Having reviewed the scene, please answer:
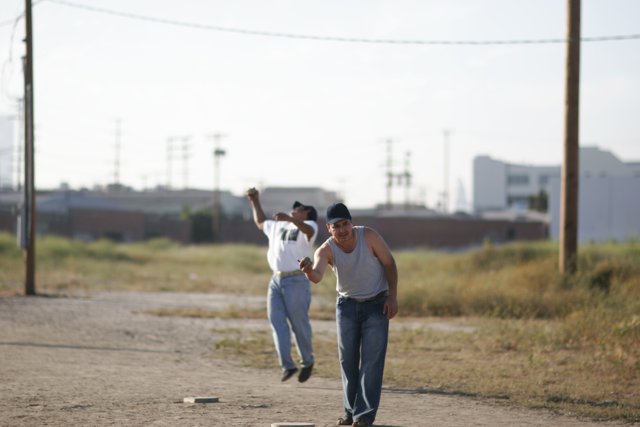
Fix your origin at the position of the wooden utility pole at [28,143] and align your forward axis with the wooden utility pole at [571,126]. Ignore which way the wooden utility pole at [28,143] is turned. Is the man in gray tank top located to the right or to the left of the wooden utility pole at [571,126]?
right

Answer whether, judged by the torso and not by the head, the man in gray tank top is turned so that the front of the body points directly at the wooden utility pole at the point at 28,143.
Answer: no

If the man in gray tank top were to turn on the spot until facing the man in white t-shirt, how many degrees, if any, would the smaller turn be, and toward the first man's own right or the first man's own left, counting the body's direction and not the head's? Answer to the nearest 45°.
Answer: approximately 135° to the first man's own right

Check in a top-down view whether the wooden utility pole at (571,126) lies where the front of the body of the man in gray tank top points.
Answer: no

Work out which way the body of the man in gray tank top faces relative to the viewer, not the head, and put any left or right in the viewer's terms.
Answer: facing the viewer and to the left of the viewer
